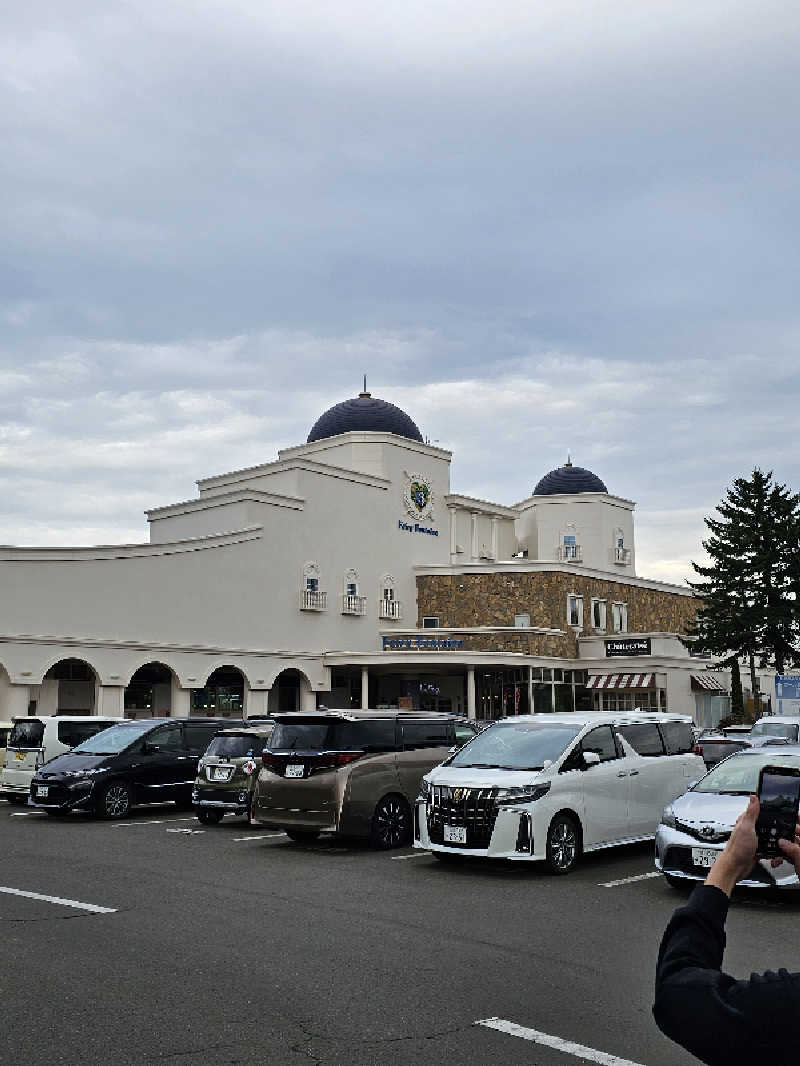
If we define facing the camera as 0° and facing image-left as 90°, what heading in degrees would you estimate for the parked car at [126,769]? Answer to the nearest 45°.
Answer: approximately 45°

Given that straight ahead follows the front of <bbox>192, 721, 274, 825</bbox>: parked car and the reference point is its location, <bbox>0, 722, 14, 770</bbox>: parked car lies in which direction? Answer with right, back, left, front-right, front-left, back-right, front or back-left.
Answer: left

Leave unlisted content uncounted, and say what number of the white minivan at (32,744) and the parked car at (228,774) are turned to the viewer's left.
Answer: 0

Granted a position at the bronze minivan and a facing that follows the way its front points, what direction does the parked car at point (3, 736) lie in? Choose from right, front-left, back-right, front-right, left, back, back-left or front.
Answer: left

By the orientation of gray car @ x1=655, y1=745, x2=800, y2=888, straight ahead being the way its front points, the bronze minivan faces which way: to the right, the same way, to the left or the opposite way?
the opposite way

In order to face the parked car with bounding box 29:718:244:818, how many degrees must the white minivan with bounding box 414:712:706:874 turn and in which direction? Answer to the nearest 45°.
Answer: approximately 90° to its right

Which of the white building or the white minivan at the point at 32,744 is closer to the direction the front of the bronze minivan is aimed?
the white building

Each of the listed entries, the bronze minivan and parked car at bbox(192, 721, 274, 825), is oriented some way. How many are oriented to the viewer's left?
0

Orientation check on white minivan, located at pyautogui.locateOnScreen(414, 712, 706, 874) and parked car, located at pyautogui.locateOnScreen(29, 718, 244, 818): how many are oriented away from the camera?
0

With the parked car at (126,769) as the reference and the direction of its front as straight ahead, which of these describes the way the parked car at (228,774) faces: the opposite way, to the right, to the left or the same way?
the opposite way

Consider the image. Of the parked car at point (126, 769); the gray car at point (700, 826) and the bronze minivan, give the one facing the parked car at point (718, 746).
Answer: the bronze minivan

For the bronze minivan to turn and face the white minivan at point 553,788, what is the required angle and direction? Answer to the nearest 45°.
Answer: approximately 90° to its right
